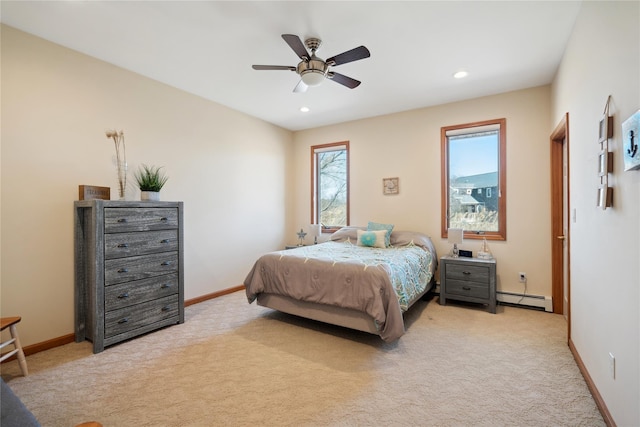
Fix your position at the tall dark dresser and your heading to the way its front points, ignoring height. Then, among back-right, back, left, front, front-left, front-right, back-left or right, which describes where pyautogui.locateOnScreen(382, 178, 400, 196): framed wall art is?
front-left

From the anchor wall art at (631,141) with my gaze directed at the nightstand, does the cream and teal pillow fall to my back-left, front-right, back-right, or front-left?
front-left

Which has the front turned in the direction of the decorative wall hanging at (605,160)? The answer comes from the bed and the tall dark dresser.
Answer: the tall dark dresser

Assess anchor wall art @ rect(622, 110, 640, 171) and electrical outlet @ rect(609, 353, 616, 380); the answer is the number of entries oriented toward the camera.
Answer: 0

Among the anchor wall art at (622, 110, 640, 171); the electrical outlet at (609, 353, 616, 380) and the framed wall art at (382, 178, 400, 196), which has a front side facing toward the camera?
the framed wall art at (382, 178, 400, 196)

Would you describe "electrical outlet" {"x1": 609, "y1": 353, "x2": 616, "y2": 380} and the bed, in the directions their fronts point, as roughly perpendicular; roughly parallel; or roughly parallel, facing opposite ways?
roughly perpendicular

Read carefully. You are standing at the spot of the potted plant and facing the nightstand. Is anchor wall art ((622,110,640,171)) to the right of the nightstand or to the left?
right

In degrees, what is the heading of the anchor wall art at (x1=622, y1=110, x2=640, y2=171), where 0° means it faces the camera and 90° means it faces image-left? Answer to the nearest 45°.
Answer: approximately 90°

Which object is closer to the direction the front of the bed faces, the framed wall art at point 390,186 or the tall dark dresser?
the tall dark dresser

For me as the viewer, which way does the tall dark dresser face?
facing the viewer and to the right of the viewer

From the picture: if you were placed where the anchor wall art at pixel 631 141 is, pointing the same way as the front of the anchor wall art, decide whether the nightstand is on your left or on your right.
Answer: on your right

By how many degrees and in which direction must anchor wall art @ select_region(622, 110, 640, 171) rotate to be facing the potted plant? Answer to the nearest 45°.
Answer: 0° — it already faces it

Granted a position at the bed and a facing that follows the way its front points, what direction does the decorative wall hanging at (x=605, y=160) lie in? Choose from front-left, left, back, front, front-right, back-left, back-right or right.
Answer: left

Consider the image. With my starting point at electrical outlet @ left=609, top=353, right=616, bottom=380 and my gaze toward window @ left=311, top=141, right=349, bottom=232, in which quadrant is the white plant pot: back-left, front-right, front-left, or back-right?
front-left

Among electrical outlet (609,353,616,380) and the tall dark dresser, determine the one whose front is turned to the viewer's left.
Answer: the electrical outlet

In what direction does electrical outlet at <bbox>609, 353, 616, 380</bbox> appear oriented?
to the viewer's left

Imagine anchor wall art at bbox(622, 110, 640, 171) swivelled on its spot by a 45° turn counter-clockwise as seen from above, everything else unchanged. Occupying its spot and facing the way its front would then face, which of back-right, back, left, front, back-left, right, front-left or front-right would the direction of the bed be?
front-right

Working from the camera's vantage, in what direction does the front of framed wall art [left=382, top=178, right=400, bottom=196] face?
facing the viewer

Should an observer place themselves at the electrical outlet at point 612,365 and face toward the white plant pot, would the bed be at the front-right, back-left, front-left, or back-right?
front-right
